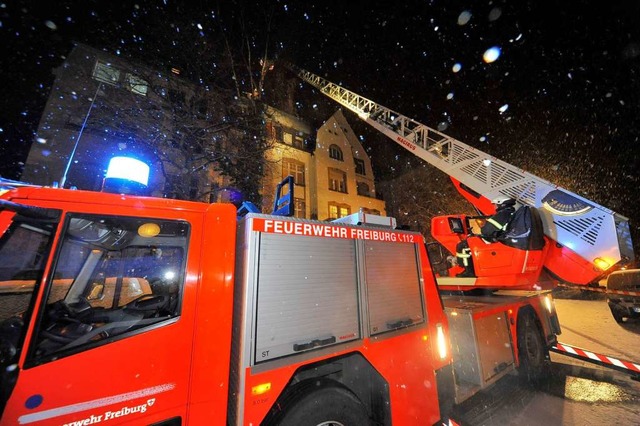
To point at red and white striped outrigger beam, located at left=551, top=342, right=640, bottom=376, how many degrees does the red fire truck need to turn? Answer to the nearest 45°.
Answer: approximately 135° to its left

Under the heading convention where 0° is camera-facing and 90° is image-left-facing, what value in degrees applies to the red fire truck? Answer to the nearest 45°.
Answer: approximately 45°

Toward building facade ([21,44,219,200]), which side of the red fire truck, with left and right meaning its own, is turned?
right

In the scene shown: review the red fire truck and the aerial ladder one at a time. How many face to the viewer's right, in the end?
0
